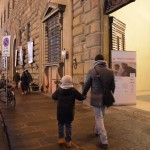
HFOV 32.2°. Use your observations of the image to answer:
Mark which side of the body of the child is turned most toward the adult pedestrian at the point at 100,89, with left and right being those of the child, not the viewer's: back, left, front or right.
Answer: right

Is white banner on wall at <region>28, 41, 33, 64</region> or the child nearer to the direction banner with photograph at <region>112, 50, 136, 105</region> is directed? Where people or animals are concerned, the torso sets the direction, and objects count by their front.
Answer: the child

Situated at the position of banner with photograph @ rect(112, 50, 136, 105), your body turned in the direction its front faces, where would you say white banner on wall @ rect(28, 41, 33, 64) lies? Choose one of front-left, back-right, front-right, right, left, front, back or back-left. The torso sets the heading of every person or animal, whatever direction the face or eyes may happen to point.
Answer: back-right

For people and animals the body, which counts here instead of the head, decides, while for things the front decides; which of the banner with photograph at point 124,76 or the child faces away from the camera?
the child

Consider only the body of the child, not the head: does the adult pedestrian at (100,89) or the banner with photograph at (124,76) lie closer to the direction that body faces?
the banner with photograph

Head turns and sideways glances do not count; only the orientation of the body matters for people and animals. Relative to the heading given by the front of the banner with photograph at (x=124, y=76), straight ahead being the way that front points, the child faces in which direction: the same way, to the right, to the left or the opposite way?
the opposite way

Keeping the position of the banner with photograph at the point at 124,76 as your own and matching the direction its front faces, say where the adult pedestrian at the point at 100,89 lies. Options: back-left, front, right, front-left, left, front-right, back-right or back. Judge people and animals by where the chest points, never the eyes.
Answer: front

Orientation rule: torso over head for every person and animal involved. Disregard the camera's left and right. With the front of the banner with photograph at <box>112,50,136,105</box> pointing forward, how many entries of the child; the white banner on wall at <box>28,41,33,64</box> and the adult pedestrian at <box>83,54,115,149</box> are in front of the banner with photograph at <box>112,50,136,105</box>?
2

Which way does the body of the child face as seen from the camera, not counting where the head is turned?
away from the camera

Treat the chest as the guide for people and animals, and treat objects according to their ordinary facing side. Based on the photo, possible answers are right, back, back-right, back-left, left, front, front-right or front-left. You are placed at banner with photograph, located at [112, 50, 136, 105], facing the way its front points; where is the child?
front

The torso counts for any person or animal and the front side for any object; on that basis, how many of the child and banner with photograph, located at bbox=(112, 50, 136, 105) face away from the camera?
1

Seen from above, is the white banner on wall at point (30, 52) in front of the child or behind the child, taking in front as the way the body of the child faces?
in front

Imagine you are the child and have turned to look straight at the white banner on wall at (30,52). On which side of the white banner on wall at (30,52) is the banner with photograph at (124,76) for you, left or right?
right

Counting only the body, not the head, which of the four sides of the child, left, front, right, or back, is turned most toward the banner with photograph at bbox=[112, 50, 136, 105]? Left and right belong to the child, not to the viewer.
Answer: front

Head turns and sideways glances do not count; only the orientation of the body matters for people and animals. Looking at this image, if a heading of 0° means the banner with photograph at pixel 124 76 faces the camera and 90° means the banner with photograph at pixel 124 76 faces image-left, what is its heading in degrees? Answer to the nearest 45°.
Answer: approximately 0°
